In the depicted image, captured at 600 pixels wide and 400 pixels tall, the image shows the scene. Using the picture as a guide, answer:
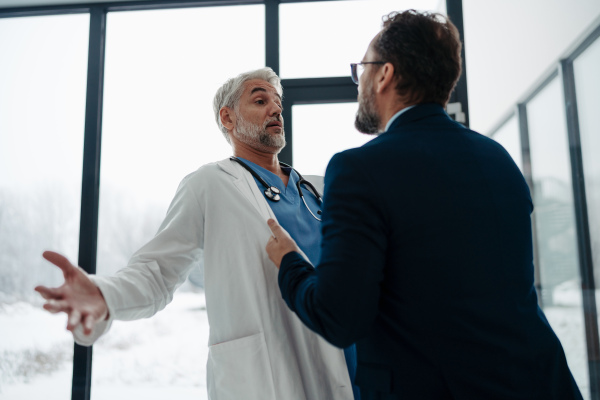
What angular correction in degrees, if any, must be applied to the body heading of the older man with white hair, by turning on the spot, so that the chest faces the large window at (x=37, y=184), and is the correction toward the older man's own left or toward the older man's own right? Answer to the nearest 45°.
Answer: approximately 180°

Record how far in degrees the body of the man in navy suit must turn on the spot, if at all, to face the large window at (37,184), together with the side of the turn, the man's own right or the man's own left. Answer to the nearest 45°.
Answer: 0° — they already face it

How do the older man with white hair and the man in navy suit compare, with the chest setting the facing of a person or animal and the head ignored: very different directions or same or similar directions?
very different directions

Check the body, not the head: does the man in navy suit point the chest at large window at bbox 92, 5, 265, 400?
yes

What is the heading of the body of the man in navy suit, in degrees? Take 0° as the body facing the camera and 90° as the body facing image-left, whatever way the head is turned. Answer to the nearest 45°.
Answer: approximately 135°

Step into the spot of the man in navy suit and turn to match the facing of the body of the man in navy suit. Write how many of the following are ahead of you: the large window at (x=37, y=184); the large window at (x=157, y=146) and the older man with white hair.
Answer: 3

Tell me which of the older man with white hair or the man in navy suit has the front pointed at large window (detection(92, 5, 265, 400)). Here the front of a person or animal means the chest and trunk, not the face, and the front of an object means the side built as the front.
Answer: the man in navy suit

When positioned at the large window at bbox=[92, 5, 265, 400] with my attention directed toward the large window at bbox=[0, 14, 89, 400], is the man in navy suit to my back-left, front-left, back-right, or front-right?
back-left

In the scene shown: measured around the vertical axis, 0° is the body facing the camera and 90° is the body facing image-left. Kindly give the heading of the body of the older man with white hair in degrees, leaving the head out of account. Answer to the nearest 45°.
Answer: approximately 315°

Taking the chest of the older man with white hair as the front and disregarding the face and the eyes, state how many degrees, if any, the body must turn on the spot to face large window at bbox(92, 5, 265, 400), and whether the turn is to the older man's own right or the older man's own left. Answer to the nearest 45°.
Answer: approximately 135° to the older man's own left

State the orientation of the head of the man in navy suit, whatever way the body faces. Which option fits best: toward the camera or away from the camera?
away from the camera
